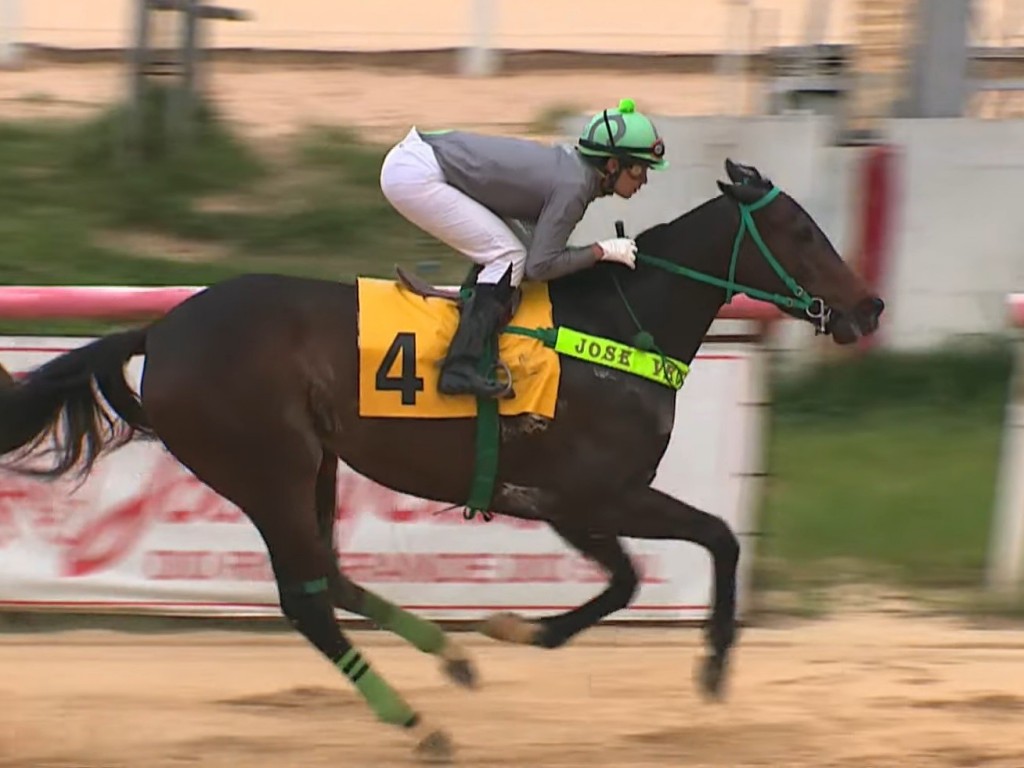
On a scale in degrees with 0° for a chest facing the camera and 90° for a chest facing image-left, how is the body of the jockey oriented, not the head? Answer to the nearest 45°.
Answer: approximately 270°

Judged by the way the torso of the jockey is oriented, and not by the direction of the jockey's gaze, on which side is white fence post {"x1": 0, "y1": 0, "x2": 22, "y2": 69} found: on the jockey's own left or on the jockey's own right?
on the jockey's own left

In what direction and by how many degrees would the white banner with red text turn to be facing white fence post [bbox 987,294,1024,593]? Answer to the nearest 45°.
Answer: approximately 90° to its left

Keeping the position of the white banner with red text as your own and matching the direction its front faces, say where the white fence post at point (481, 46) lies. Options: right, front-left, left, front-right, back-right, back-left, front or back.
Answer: back

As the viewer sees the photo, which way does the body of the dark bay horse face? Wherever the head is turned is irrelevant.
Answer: to the viewer's right

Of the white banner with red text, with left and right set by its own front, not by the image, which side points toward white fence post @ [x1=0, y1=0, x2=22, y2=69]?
back

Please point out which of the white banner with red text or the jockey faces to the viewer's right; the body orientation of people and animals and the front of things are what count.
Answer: the jockey

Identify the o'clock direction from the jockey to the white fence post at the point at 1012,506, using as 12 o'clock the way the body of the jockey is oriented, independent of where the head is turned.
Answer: The white fence post is roughly at 11 o'clock from the jockey.

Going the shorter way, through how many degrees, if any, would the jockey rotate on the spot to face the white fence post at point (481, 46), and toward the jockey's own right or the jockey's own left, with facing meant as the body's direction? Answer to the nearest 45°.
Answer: approximately 90° to the jockey's own left
